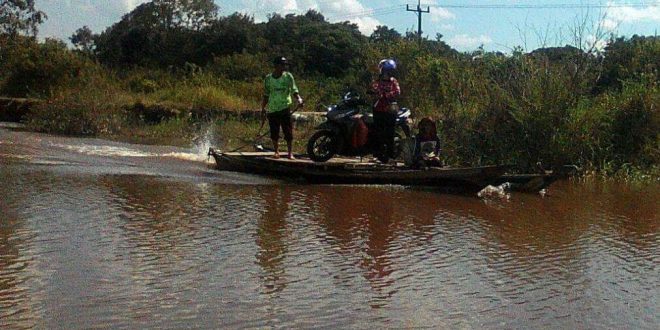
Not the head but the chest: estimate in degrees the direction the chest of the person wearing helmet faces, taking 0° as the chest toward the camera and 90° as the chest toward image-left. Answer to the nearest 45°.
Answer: approximately 0°

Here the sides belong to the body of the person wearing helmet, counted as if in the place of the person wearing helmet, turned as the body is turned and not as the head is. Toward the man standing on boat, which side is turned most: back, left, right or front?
right

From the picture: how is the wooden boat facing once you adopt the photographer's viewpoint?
facing to the right of the viewer
